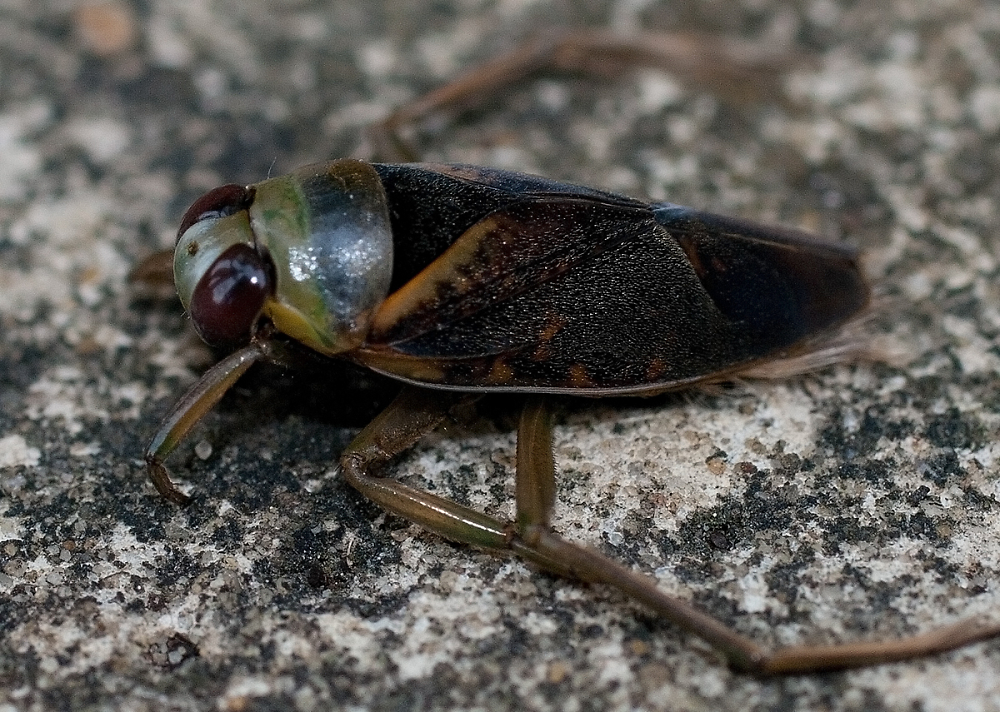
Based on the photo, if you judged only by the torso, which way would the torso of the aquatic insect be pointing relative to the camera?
to the viewer's left
